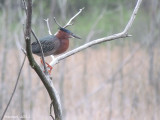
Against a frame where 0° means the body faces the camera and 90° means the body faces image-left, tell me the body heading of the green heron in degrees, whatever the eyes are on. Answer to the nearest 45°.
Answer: approximately 270°
